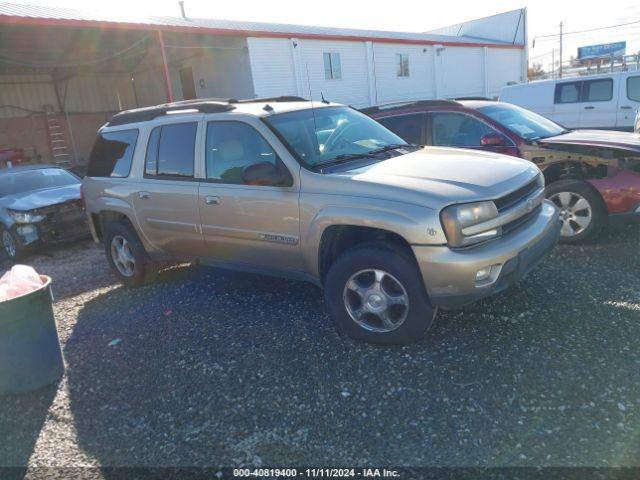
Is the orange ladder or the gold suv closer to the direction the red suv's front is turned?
the gold suv

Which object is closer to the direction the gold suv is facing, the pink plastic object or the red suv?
the red suv

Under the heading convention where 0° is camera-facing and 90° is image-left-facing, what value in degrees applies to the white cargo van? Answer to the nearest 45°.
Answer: approximately 270°

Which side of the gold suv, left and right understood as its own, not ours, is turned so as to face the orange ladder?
back

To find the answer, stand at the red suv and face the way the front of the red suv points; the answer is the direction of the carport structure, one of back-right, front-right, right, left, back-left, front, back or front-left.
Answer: back

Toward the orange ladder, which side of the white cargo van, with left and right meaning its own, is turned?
back

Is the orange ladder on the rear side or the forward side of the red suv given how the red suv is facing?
on the rear side

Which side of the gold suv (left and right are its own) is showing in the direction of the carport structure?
back

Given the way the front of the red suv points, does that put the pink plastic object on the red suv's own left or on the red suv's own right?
on the red suv's own right
